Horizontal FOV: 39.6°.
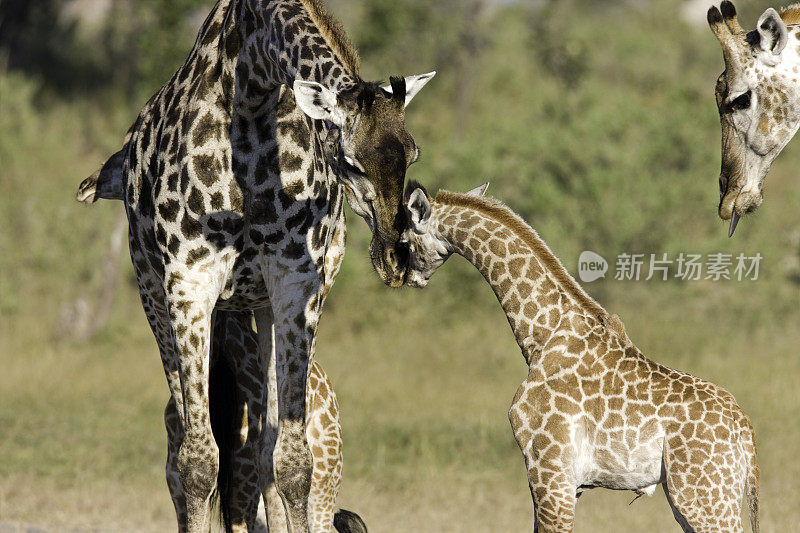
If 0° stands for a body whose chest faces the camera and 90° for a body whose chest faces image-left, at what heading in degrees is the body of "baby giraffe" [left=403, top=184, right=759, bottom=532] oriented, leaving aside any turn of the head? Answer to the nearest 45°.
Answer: approximately 90°

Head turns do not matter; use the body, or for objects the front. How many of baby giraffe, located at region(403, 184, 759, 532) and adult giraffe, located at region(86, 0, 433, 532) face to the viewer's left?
1

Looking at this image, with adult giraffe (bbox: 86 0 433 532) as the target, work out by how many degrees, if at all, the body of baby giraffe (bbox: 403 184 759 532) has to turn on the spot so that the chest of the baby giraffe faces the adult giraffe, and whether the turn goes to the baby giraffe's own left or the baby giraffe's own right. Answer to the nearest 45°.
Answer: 0° — it already faces it

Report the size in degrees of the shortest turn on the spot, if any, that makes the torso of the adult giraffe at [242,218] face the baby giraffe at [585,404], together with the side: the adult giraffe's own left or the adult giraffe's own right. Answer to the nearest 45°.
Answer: approximately 90° to the adult giraffe's own left

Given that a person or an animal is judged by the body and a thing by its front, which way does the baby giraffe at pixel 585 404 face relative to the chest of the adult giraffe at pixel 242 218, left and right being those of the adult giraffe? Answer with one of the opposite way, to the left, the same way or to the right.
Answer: to the right

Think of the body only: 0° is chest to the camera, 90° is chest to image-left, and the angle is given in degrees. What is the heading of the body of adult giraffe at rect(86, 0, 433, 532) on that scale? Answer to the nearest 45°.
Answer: approximately 0°
